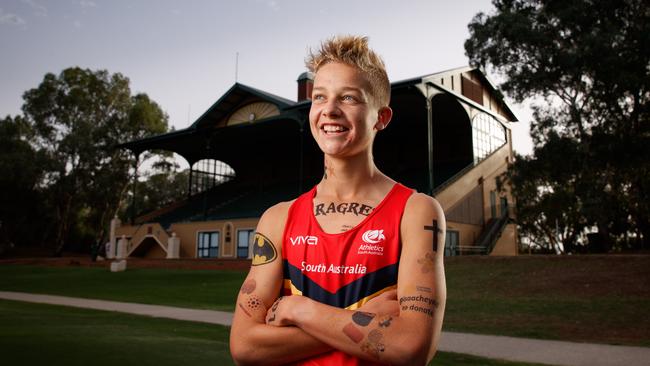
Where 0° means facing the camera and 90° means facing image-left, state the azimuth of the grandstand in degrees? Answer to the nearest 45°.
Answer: approximately 45°

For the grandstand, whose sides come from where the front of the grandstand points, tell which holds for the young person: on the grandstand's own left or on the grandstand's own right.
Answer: on the grandstand's own left

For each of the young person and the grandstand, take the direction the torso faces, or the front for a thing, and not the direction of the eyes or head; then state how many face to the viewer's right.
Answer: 0

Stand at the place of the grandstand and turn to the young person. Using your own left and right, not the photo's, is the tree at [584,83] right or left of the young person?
left

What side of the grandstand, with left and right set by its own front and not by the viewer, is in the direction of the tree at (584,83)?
left

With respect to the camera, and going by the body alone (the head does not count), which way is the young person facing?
toward the camera

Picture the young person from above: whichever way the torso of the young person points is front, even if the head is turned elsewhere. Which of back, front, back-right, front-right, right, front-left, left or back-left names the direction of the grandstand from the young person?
back

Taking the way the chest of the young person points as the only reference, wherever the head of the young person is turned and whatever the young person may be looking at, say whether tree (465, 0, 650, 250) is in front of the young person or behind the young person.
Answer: behind
